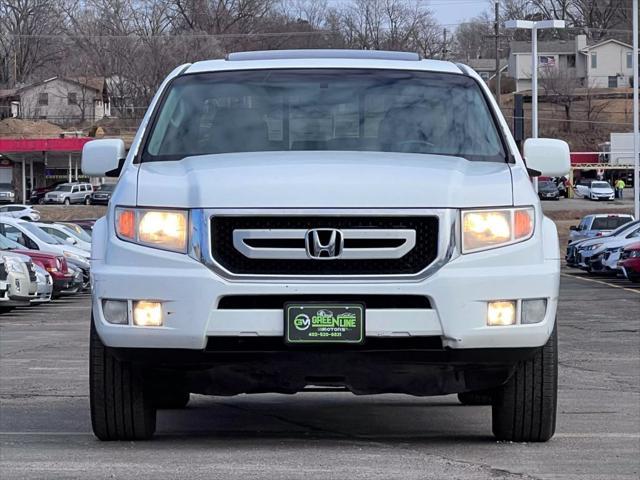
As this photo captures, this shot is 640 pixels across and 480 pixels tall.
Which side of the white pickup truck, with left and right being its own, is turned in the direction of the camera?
front

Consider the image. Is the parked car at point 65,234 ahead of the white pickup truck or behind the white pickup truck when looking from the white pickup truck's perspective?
behind

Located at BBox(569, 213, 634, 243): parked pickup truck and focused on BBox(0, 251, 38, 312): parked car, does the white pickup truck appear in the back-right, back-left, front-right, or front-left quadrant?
front-left

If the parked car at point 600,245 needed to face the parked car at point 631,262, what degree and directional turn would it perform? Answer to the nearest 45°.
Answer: approximately 45° to its left

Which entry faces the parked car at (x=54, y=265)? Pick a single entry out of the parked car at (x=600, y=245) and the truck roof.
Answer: the parked car at (x=600, y=245)

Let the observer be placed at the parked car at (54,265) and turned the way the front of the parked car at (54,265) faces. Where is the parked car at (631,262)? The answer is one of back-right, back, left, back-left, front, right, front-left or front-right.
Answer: front-left

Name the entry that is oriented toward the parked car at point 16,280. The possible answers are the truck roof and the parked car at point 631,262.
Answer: the parked car at point 631,262

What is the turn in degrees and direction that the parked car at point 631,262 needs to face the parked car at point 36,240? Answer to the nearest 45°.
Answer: approximately 45° to its right

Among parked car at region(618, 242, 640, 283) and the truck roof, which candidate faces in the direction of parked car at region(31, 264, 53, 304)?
parked car at region(618, 242, 640, 283)

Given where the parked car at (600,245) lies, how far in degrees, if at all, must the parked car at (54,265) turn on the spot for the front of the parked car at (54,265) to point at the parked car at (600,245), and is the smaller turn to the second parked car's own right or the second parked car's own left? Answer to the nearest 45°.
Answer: approximately 90° to the second parked car's own left

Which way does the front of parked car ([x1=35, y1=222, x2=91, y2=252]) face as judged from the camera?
facing the viewer and to the right of the viewer

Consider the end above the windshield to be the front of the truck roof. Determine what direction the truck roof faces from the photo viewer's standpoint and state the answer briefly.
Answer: facing the viewer

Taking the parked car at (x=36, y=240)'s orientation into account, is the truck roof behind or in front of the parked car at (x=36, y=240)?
in front

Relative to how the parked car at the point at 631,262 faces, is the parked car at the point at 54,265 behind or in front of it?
in front

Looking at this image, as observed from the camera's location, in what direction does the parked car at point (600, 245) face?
facing the viewer and to the left of the viewer

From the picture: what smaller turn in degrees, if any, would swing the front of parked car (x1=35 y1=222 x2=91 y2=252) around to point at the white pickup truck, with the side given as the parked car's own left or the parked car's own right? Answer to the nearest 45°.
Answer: approximately 45° to the parked car's own right
